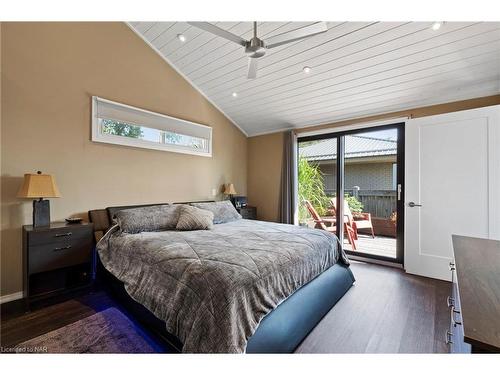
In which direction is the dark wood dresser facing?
to the viewer's left

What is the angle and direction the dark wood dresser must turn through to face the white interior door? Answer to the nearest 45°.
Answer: approximately 90° to its right

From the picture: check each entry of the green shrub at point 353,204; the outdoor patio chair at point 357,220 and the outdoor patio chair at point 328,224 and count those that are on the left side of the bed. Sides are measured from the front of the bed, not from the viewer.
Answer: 3

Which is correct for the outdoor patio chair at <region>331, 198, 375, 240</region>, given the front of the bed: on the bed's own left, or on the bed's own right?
on the bed's own left

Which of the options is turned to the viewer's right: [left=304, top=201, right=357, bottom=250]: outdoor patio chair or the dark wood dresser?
the outdoor patio chair

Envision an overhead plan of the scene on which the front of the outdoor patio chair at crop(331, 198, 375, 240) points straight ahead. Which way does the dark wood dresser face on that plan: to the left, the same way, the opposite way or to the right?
the opposite way

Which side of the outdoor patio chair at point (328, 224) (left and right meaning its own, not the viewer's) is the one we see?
right

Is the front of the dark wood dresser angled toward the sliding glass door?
no

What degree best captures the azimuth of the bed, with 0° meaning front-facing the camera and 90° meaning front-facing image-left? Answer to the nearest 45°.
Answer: approximately 315°
